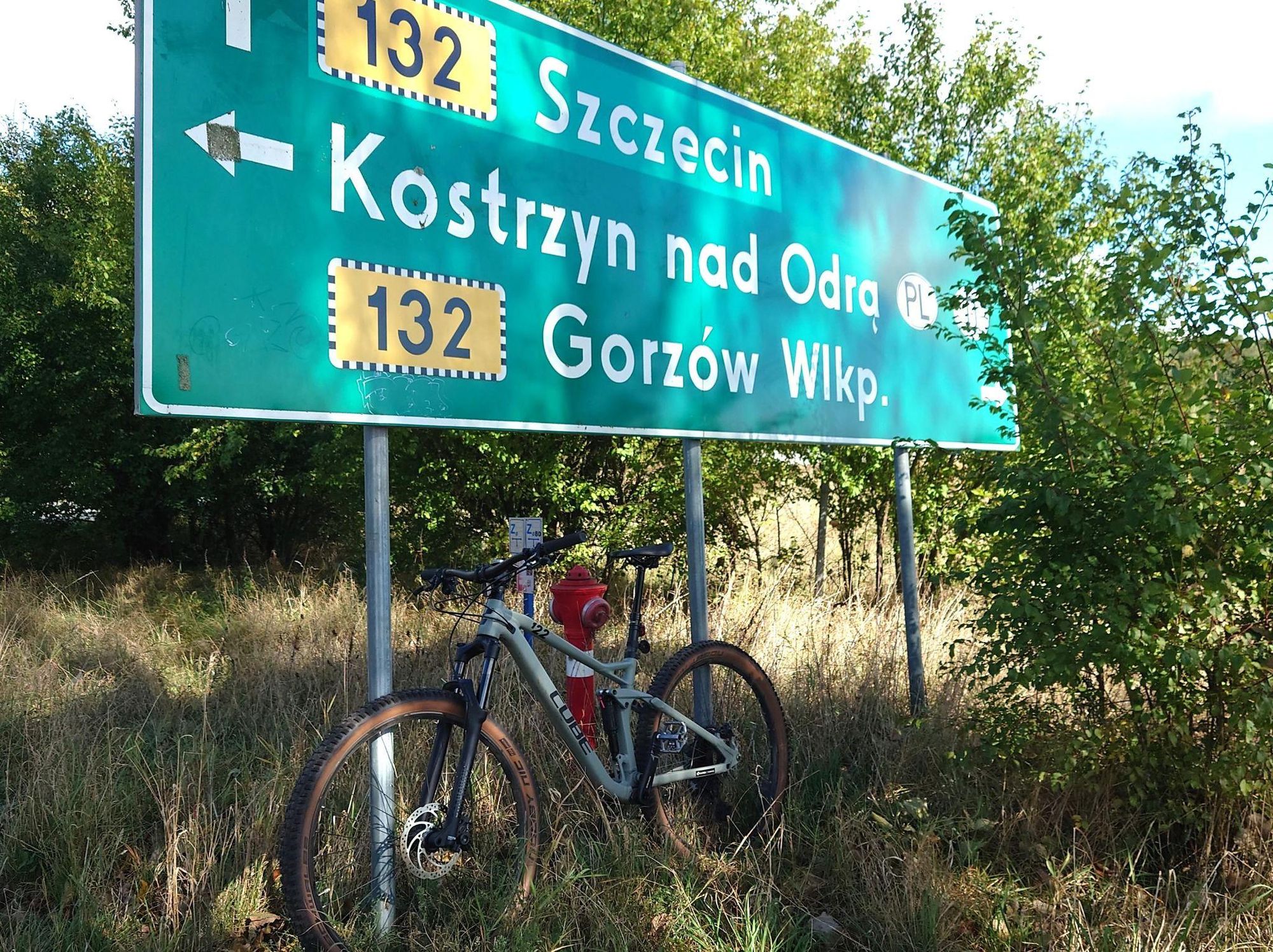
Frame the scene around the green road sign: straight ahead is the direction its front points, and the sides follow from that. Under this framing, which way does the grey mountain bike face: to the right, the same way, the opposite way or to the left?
to the right

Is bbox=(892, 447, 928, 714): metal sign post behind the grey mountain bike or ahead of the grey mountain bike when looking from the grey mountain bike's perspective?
behind

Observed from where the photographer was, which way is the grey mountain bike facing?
facing the viewer and to the left of the viewer

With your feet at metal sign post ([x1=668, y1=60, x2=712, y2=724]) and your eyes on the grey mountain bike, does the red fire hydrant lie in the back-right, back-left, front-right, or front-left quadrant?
front-right

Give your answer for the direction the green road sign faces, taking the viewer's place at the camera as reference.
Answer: facing the viewer and to the right of the viewer

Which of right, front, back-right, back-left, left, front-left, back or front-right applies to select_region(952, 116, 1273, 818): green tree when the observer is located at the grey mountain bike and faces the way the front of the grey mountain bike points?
back-left

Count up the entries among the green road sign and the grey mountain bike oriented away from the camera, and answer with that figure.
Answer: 0

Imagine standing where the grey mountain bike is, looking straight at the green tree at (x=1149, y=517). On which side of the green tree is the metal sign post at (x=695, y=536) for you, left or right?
left

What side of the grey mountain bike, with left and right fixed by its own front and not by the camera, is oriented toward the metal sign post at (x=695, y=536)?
back
